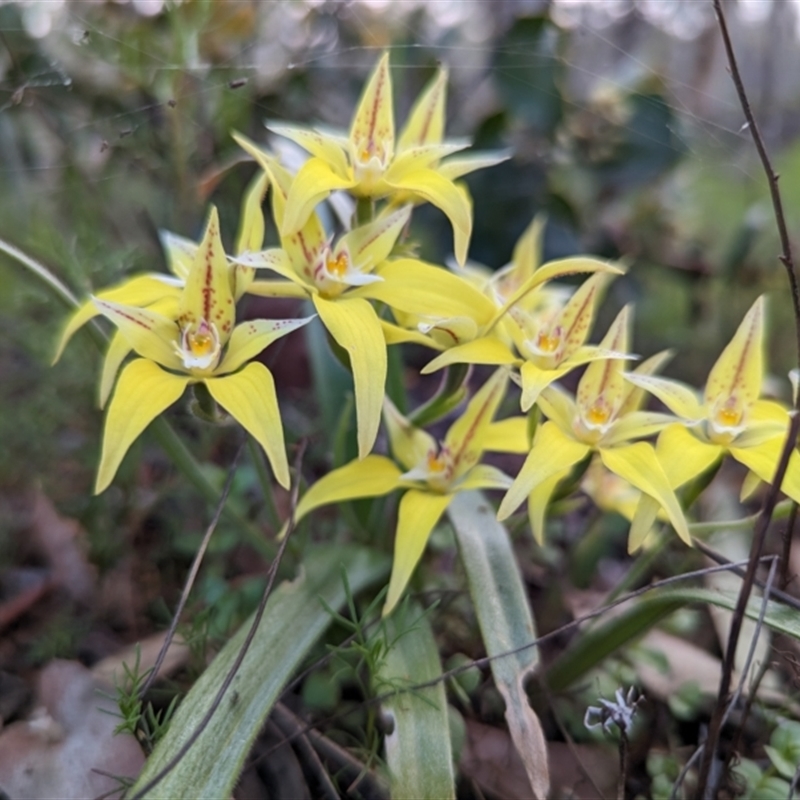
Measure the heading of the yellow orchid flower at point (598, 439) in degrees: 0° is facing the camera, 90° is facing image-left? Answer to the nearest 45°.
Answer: approximately 0°
